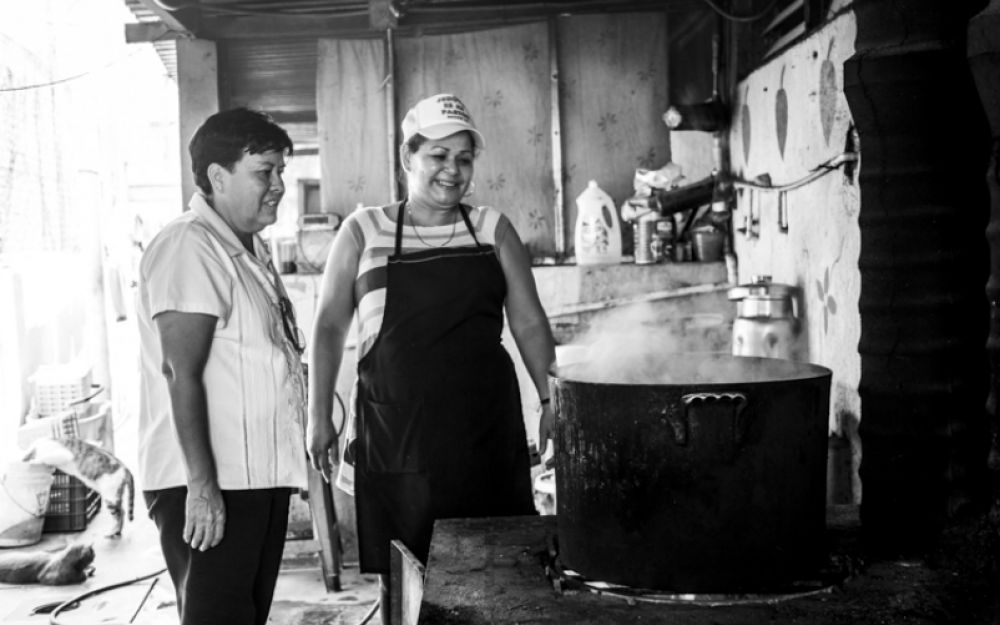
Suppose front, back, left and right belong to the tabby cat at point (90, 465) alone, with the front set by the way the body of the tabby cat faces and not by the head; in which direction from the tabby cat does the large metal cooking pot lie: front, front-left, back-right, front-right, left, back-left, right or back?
left

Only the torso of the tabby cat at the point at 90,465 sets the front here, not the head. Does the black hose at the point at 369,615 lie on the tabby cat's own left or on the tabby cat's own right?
on the tabby cat's own left

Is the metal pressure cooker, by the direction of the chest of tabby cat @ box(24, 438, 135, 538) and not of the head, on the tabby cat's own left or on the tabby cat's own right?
on the tabby cat's own left

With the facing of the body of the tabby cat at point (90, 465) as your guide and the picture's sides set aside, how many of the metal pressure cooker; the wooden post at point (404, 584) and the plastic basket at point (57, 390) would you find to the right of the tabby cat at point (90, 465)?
1

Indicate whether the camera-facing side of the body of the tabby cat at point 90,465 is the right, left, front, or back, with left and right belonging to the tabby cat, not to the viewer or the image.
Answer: left

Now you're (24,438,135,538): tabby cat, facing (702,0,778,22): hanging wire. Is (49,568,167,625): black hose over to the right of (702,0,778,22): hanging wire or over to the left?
right

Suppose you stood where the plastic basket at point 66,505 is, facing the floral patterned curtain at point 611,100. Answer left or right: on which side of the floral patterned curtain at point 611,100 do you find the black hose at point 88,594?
right
